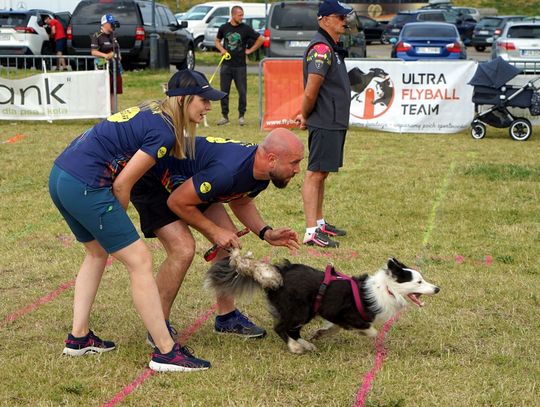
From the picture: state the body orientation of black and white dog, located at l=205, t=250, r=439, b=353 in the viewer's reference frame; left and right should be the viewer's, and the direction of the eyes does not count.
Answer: facing to the right of the viewer

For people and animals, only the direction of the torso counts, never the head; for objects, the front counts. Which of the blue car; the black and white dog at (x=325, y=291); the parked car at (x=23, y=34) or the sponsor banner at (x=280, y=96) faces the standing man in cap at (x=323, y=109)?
the sponsor banner

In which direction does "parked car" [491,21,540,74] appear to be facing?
away from the camera

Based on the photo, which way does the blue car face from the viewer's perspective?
away from the camera

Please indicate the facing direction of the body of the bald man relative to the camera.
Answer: to the viewer's right

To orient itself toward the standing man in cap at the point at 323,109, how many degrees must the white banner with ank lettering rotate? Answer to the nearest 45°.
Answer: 0° — it already faces them

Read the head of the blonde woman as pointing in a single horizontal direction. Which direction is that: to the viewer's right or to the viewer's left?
to the viewer's right

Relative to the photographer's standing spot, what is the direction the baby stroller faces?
facing to the left of the viewer

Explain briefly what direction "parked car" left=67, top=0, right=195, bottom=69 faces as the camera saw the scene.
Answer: facing away from the viewer and to the right of the viewer
